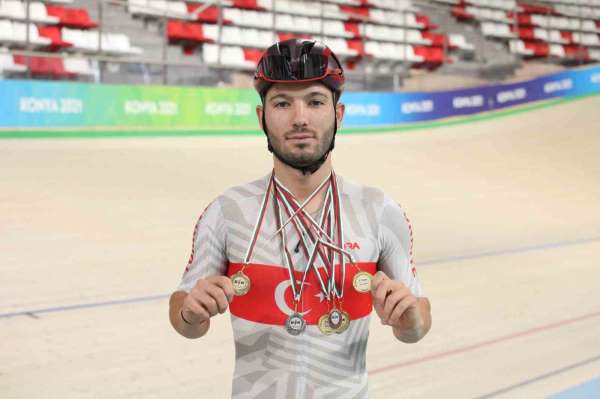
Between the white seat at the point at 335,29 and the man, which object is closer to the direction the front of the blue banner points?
the man

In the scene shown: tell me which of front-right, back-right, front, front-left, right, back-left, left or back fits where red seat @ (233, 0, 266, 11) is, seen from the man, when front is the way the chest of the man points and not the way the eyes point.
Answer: back

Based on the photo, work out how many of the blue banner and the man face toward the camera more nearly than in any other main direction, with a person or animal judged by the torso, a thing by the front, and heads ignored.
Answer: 2

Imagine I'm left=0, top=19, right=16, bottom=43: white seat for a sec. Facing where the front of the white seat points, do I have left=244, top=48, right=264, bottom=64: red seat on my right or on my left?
on my left

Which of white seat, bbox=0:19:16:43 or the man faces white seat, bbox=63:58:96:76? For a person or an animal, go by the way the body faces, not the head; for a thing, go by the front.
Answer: white seat, bbox=0:19:16:43

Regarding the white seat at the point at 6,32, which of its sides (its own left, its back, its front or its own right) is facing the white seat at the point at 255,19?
left

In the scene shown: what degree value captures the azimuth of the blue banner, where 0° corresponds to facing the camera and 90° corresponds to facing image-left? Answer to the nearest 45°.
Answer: approximately 0°

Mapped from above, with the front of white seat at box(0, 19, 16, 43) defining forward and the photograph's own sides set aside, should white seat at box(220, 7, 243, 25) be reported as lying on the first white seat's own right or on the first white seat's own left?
on the first white seat's own left

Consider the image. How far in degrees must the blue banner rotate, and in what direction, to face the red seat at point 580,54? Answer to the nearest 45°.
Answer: approximately 135° to its left
